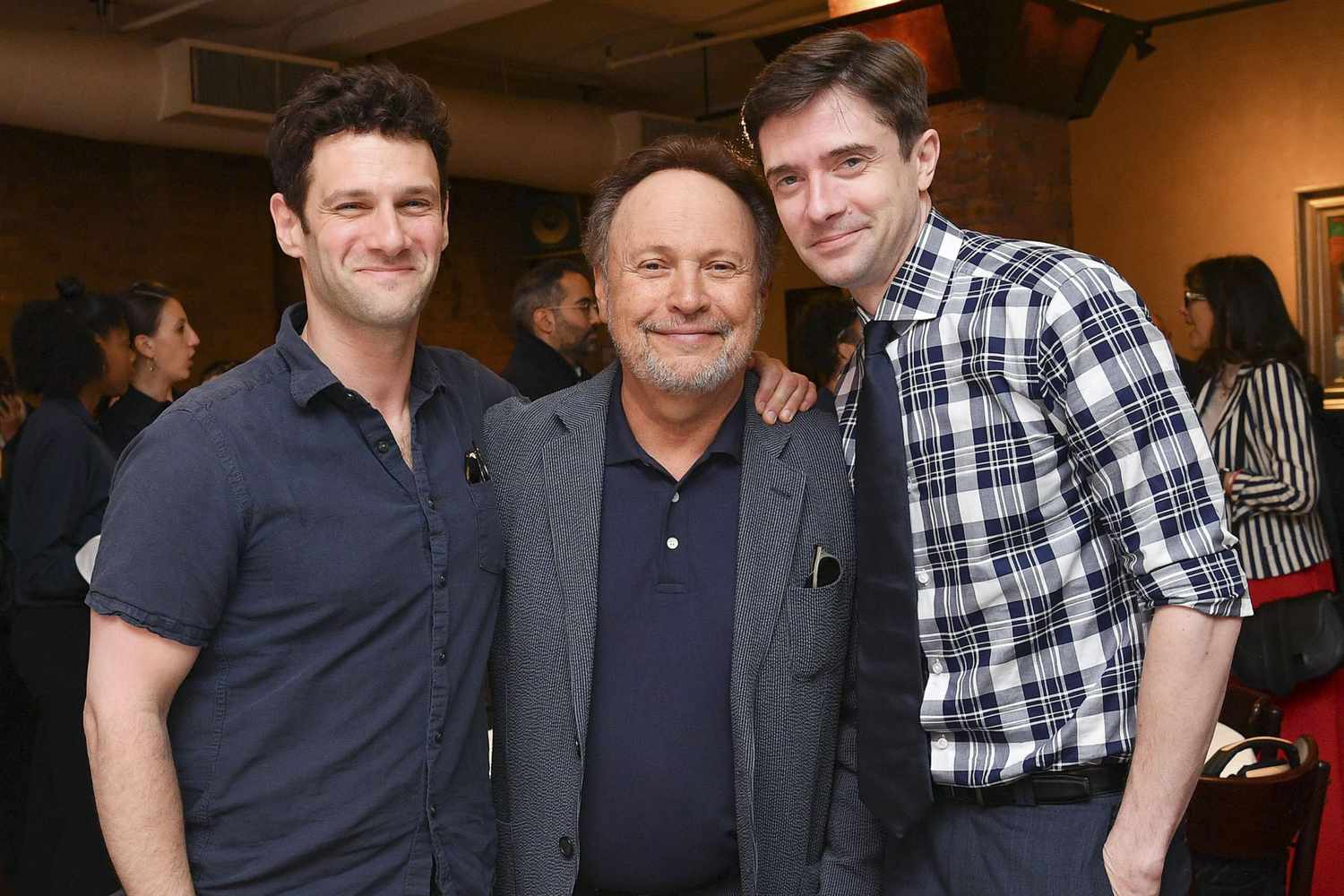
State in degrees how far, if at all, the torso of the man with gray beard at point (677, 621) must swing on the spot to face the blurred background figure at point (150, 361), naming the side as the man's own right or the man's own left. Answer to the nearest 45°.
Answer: approximately 135° to the man's own right

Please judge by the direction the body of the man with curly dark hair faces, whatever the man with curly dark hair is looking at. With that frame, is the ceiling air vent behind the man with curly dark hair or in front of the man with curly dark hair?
behind

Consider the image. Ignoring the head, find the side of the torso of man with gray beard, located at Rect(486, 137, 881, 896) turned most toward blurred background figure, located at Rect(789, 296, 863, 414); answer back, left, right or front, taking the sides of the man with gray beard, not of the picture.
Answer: back

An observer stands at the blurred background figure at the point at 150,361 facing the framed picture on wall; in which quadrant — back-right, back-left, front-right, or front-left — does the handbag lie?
front-right

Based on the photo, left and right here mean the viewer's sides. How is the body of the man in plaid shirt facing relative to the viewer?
facing the viewer and to the left of the viewer

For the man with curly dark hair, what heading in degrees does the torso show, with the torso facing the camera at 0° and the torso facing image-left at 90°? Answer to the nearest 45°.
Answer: approximately 315°

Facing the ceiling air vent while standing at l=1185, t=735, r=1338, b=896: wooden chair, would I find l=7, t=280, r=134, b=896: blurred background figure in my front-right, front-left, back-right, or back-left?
front-left

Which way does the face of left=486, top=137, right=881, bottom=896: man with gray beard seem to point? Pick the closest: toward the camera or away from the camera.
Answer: toward the camera

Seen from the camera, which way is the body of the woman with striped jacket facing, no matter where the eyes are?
to the viewer's left

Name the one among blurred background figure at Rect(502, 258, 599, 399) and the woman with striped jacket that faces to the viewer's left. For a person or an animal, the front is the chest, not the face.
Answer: the woman with striped jacket

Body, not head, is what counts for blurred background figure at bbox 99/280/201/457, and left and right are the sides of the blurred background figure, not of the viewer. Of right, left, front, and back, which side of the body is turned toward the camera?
right

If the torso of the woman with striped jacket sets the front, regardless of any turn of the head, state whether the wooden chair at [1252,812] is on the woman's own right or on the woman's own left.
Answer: on the woman's own left

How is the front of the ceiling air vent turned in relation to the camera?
facing the viewer and to the right of the viewer

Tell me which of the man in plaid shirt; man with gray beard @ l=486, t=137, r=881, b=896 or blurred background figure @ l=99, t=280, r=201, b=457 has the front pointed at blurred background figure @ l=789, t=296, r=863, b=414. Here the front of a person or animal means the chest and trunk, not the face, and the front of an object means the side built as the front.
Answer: blurred background figure @ l=99, t=280, r=201, b=457

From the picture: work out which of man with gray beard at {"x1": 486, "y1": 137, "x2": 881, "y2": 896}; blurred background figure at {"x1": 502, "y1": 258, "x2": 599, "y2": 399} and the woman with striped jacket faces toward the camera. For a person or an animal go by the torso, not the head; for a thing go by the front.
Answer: the man with gray beard

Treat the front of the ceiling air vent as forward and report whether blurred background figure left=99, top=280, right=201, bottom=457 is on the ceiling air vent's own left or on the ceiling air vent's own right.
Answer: on the ceiling air vent's own right

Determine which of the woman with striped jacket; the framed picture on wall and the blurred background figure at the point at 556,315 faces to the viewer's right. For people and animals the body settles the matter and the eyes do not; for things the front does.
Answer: the blurred background figure

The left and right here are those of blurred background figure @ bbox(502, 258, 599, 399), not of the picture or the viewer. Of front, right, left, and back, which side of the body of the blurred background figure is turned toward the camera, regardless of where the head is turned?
right

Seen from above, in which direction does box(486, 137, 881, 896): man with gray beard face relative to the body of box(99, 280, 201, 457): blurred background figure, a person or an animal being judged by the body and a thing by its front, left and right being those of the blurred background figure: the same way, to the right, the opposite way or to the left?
to the right

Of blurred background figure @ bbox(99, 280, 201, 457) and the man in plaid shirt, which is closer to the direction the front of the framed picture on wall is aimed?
the blurred background figure
